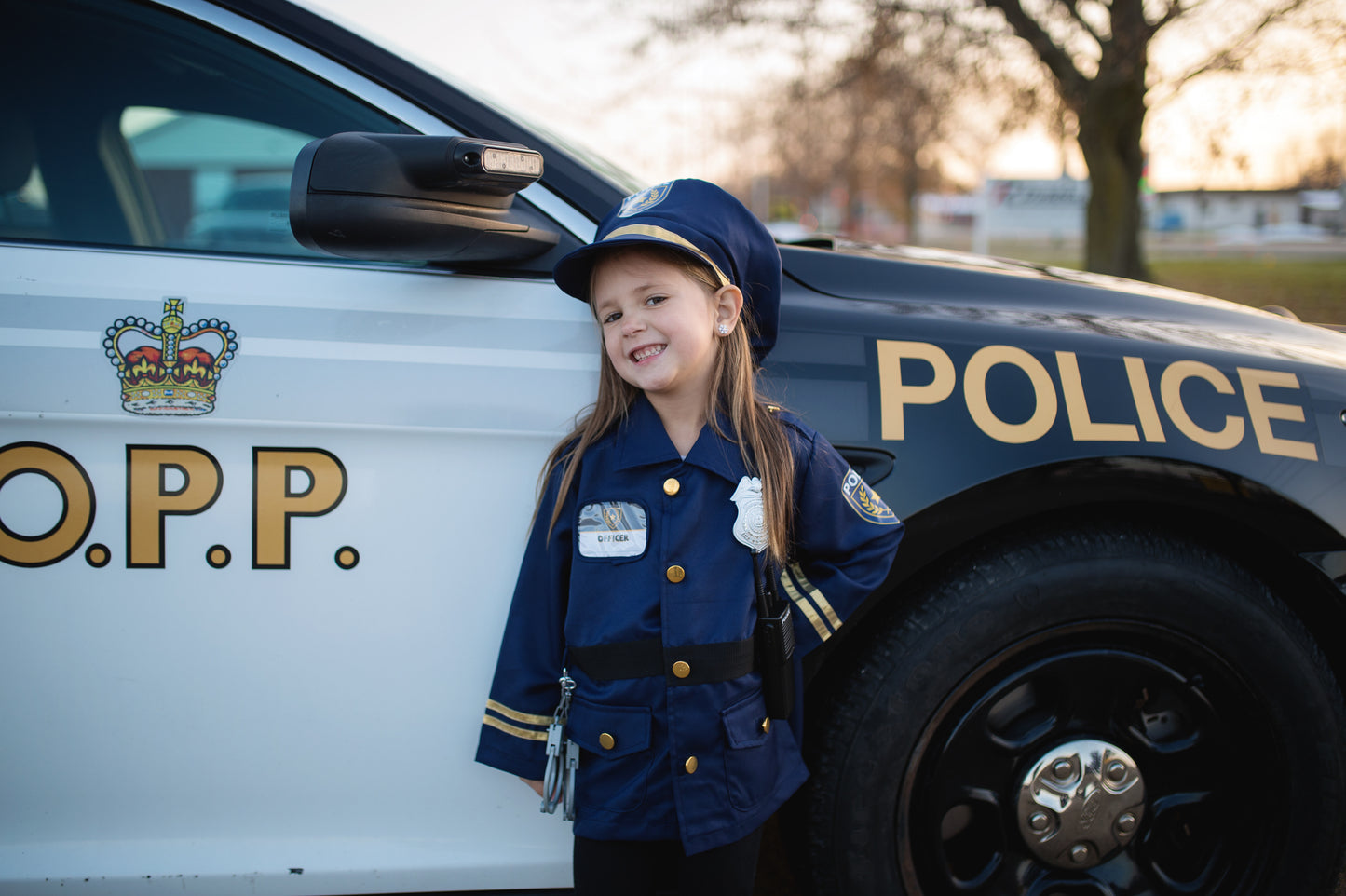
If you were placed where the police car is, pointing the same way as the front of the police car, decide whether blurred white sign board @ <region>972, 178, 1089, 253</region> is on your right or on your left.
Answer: on your left

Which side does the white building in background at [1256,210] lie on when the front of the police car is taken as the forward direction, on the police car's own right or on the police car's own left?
on the police car's own left

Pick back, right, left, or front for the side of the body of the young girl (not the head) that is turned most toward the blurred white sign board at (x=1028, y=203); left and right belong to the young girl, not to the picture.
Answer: back

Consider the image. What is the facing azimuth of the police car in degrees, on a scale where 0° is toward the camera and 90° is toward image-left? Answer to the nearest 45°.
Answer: approximately 270°

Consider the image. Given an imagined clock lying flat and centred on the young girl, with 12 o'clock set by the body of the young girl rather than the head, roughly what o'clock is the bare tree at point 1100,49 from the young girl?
The bare tree is roughly at 7 o'clock from the young girl.

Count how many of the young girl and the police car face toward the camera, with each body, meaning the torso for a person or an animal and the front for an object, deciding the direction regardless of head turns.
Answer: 1

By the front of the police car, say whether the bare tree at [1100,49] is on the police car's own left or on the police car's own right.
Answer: on the police car's own left

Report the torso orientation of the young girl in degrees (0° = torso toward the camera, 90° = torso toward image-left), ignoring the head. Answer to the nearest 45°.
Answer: approximately 0°

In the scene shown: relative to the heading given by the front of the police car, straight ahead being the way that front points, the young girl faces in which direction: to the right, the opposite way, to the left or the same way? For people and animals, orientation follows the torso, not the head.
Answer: to the right

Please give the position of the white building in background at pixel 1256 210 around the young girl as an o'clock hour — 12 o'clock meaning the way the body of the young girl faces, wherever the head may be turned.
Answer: The white building in background is roughly at 7 o'clock from the young girl.
